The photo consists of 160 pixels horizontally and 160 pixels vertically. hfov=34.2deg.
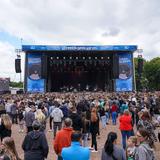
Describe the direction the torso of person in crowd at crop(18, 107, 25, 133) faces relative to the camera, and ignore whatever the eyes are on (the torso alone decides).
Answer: away from the camera

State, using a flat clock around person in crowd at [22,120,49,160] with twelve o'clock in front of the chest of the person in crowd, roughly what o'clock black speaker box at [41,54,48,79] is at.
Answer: The black speaker box is roughly at 12 o'clock from the person in crowd.

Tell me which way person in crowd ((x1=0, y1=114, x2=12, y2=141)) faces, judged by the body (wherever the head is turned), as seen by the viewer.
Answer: away from the camera

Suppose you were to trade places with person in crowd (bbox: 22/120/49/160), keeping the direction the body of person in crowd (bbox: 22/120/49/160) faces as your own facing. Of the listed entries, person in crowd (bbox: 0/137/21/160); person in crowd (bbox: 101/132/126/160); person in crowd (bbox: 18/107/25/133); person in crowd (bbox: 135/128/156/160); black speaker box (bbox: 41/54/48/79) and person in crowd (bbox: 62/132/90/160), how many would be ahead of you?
2

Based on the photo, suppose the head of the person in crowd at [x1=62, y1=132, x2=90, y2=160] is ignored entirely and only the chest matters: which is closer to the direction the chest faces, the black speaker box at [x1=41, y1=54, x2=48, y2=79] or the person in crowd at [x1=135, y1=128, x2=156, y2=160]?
the black speaker box

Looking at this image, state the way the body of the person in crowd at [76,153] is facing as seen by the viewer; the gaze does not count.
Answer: away from the camera

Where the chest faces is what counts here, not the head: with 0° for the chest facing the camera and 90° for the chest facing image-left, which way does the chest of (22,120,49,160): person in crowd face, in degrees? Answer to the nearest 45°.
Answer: approximately 180°

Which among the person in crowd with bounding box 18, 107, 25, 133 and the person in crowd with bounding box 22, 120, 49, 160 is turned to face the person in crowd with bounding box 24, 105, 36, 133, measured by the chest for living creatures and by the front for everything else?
the person in crowd with bounding box 22, 120, 49, 160

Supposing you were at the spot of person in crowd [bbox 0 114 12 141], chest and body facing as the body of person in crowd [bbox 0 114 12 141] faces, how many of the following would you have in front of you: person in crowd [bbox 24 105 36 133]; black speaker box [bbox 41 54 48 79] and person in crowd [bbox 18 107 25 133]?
3

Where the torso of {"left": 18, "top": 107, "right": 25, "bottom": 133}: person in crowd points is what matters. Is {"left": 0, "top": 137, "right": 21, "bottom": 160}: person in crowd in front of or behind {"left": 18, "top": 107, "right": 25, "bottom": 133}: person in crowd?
behind

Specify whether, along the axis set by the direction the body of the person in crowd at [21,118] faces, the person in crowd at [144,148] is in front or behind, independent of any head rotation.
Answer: behind
